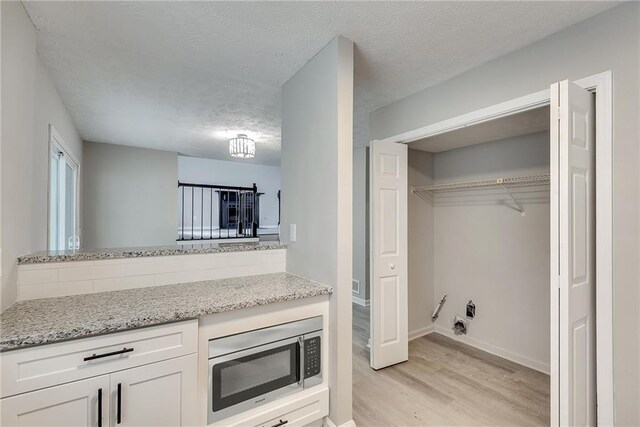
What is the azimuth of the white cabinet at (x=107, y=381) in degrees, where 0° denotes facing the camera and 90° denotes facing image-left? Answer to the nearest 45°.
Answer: approximately 315°

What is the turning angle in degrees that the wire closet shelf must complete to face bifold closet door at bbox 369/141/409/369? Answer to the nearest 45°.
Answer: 0° — it already faces it

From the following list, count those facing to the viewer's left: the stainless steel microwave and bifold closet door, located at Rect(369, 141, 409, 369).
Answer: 0

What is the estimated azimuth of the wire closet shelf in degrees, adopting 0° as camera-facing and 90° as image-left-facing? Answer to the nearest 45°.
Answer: approximately 45°

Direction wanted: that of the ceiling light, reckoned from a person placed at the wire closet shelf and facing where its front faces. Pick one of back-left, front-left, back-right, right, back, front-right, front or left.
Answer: front-right

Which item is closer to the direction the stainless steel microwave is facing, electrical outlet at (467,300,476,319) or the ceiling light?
the electrical outlet

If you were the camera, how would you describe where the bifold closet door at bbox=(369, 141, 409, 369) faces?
facing the viewer and to the right of the viewer

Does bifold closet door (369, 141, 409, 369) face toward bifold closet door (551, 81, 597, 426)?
yes

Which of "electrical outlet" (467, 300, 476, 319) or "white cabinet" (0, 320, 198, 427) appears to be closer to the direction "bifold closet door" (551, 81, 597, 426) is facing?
the white cabinet
